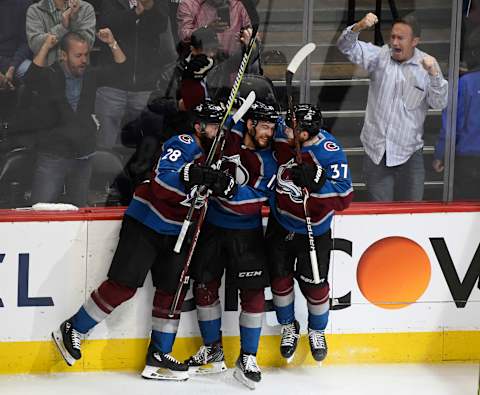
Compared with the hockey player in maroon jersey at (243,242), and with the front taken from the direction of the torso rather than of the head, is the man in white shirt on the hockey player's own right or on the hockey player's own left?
on the hockey player's own left

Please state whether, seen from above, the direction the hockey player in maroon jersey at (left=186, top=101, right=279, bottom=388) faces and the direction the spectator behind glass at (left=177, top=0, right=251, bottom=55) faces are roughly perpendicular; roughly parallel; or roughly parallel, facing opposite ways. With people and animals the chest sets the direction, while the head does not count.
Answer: roughly parallel

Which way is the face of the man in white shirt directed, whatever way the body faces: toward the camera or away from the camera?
toward the camera

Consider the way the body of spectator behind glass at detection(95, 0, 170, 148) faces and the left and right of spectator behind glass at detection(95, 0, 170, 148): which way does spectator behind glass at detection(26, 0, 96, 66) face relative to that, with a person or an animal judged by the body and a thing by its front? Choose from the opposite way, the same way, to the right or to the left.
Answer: the same way

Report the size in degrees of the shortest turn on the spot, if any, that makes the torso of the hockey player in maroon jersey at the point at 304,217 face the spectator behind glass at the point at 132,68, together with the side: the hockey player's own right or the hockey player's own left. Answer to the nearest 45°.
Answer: approximately 45° to the hockey player's own right

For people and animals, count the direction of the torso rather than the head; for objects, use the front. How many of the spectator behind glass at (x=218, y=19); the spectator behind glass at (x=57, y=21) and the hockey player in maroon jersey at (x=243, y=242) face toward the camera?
3

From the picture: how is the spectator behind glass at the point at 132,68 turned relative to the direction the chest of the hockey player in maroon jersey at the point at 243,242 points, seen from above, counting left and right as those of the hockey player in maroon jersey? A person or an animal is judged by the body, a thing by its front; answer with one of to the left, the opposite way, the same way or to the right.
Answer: the same way

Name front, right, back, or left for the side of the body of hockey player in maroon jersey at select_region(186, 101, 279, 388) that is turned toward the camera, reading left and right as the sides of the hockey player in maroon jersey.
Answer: front

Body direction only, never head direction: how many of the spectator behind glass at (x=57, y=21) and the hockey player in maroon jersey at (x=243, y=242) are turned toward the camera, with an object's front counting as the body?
2

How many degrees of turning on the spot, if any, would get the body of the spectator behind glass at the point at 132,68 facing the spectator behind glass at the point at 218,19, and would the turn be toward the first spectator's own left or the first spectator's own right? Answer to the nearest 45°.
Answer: approximately 90° to the first spectator's own left

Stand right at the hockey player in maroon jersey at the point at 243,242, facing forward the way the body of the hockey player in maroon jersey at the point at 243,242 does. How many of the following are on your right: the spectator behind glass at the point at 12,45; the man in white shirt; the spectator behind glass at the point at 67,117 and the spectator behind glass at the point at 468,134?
2

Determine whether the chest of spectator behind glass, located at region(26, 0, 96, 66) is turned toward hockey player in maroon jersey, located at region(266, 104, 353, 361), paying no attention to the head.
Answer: no

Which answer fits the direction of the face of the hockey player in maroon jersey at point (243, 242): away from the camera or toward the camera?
toward the camera

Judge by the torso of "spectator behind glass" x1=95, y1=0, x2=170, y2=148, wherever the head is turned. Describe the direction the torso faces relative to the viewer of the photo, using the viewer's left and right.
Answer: facing the viewer

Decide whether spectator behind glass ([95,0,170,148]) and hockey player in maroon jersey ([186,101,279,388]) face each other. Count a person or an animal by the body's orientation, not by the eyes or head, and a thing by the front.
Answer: no

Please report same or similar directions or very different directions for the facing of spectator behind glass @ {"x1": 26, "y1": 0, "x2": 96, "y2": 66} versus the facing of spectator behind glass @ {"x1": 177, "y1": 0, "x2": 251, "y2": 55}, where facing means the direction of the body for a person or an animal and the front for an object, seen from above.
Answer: same or similar directions

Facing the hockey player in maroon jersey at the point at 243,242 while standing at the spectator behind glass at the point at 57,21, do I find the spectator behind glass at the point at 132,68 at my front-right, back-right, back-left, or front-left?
front-left
